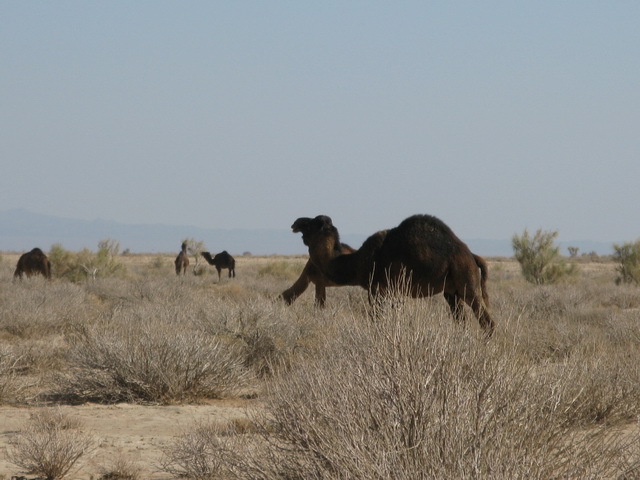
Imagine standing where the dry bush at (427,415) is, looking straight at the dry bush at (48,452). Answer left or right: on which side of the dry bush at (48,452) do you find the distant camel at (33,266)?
right

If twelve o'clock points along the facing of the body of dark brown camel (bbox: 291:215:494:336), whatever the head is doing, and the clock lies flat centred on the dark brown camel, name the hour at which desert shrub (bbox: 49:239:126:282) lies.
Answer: The desert shrub is roughly at 2 o'clock from the dark brown camel.

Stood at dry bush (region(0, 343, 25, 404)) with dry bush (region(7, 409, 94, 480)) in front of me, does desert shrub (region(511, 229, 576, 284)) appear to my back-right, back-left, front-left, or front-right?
back-left

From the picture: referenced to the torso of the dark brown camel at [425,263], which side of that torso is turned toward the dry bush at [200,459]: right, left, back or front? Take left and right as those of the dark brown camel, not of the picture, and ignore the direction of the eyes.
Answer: left

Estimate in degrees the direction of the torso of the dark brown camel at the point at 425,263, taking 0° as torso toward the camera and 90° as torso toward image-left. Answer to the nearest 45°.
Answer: approximately 90°
